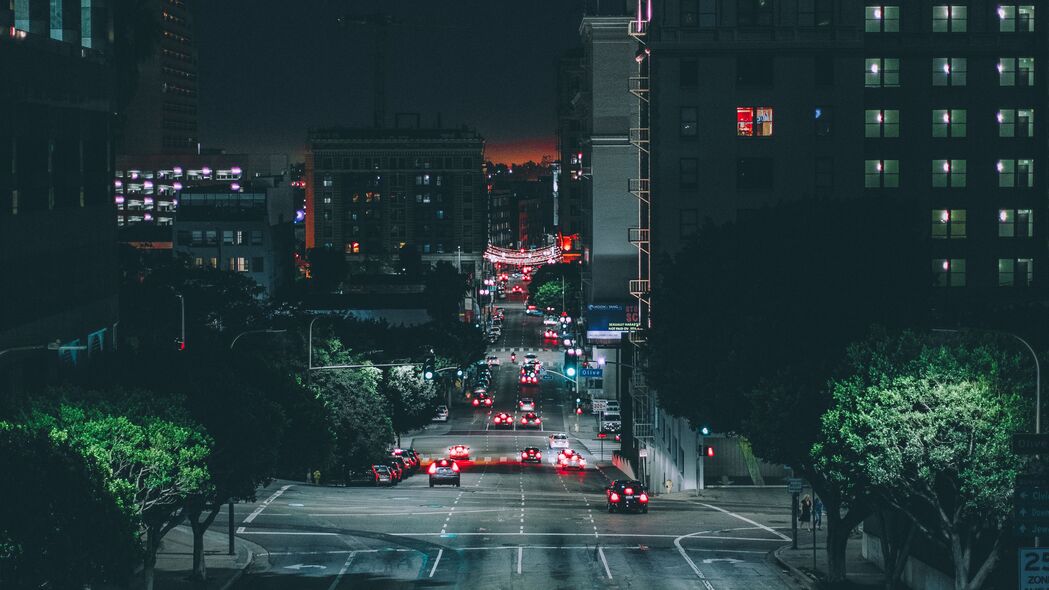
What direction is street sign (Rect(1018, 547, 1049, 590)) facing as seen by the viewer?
toward the camera

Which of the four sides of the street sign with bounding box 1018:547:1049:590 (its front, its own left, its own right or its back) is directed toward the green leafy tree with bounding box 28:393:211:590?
right

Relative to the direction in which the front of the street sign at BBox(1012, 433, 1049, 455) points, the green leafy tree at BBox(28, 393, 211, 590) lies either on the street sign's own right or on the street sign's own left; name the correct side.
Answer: on the street sign's own right

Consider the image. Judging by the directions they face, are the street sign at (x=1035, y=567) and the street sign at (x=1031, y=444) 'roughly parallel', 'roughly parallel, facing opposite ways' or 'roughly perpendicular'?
roughly parallel

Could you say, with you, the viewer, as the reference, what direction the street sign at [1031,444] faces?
facing the viewer

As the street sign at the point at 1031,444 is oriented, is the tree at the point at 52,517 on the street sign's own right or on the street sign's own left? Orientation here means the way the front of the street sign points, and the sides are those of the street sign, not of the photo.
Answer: on the street sign's own right

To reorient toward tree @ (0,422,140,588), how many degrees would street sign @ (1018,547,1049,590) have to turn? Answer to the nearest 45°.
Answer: approximately 90° to its right

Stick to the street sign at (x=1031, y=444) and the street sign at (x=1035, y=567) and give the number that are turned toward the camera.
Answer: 2
